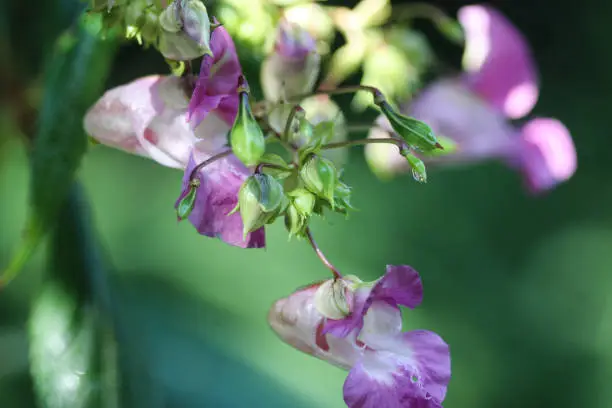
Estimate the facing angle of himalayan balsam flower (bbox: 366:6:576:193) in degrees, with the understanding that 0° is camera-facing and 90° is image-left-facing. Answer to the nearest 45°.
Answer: approximately 270°

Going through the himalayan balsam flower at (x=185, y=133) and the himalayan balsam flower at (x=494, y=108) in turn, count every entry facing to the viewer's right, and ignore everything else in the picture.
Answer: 2

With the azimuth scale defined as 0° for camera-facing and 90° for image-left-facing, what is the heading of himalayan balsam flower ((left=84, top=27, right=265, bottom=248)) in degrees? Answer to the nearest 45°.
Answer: approximately 270°
